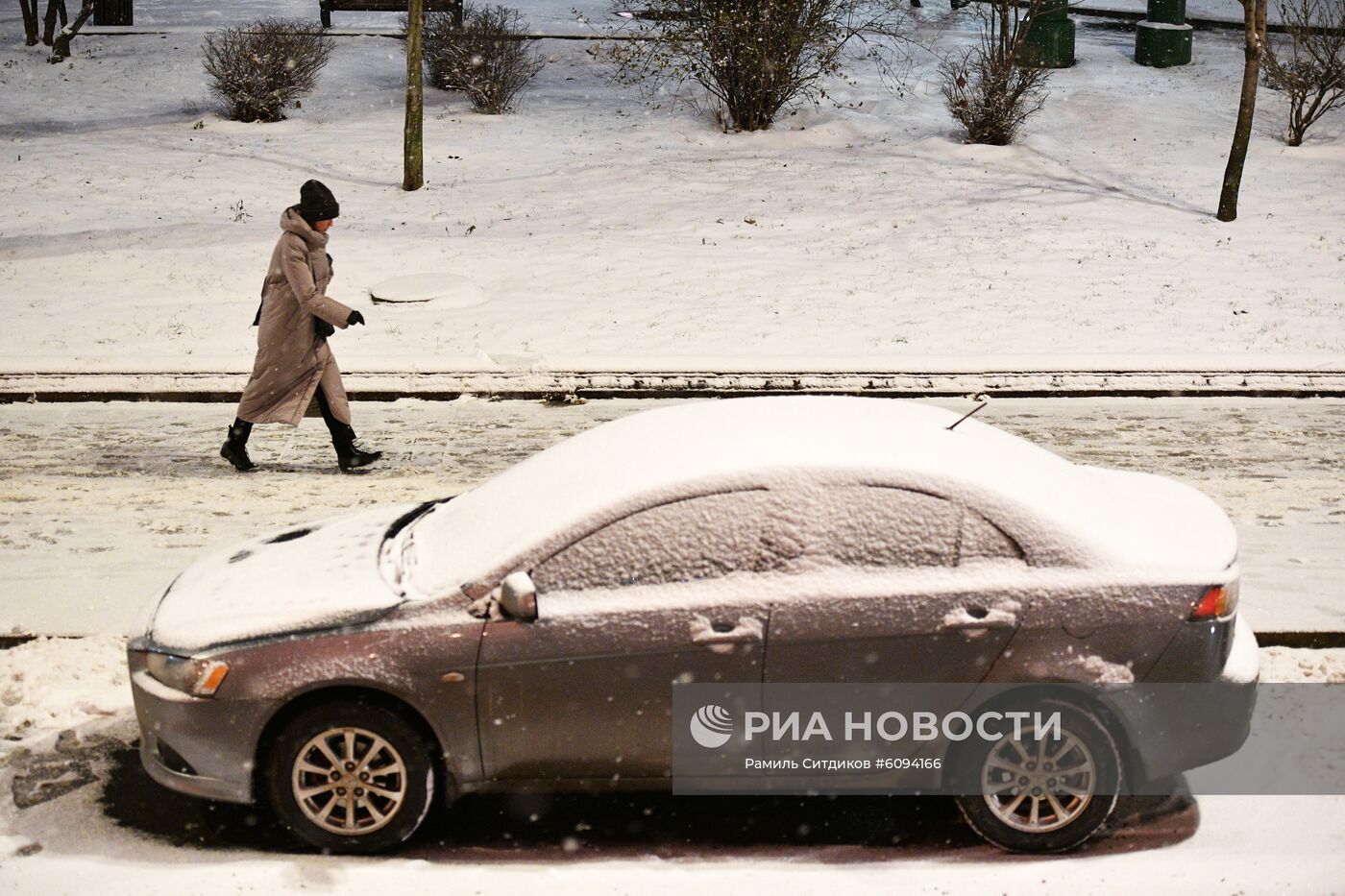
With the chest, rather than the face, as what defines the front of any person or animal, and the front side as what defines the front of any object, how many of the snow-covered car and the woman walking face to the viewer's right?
1

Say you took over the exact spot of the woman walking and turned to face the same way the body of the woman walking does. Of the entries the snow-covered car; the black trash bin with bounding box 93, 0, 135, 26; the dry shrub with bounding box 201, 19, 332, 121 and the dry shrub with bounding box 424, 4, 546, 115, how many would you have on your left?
3

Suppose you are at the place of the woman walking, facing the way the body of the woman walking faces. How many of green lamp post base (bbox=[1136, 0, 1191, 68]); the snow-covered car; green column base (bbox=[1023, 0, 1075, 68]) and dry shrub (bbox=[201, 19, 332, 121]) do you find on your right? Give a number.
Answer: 1

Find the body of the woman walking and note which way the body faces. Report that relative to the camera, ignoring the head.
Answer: to the viewer's right

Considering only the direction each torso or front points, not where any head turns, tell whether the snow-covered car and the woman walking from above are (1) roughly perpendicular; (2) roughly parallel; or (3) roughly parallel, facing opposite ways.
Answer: roughly parallel, facing opposite ways

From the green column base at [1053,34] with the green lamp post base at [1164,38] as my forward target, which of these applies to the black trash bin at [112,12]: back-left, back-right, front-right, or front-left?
back-left

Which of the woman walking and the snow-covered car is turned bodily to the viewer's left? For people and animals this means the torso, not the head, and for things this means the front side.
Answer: the snow-covered car

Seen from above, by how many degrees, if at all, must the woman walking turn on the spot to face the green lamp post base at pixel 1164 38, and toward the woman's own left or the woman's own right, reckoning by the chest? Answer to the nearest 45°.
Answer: approximately 45° to the woman's own left

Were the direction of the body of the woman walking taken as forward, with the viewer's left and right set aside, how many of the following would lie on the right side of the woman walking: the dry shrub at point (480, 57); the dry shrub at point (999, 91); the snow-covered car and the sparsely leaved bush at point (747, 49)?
1

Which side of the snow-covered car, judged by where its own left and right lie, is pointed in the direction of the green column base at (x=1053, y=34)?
right

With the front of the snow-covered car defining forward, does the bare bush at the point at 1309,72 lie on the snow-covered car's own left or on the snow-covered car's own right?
on the snow-covered car's own right

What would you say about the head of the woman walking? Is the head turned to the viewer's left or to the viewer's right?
to the viewer's right

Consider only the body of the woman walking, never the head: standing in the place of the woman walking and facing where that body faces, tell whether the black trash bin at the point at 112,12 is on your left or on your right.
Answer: on your left

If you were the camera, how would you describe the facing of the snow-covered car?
facing to the left of the viewer
